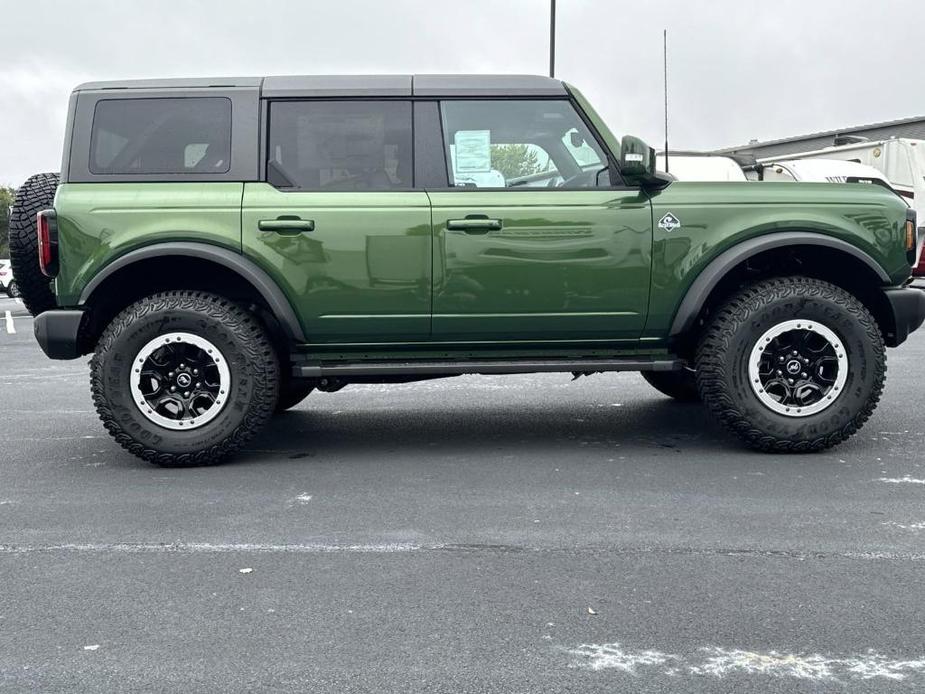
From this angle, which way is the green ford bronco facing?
to the viewer's right
